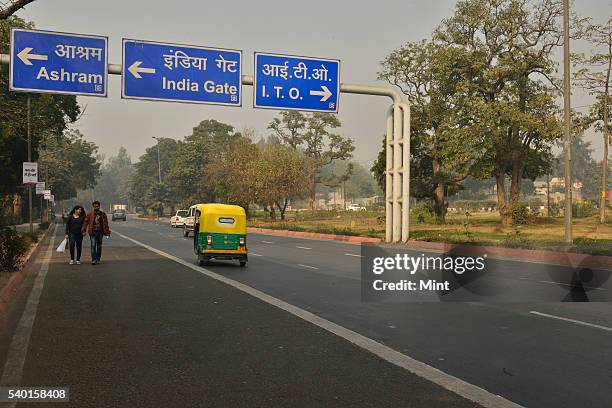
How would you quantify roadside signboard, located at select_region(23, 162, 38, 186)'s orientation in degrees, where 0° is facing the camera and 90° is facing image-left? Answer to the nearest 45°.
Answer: approximately 0°

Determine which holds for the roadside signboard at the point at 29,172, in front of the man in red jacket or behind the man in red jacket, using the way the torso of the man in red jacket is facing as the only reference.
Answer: behind

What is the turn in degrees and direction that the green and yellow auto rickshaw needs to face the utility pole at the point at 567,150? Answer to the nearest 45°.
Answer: approximately 90° to its right

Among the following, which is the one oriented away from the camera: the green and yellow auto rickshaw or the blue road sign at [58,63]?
the green and yellow auto rickshaw

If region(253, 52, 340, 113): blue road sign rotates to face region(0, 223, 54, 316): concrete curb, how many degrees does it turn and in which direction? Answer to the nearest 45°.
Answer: approximately 45° to its right

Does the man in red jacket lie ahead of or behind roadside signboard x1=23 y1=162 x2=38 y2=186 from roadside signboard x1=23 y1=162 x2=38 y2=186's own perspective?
ahead

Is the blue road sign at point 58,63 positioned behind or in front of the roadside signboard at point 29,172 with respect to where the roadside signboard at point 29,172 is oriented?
in front

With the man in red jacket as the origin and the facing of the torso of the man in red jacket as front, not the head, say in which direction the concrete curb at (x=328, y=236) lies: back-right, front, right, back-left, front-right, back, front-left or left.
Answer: back-left

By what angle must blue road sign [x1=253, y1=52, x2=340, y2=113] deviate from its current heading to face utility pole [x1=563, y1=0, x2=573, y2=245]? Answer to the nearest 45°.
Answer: approximately 90° to its left

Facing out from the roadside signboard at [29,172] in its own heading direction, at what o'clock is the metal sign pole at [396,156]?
The metal sign pole is roughly at 11 o'clock from the roadside signboard.

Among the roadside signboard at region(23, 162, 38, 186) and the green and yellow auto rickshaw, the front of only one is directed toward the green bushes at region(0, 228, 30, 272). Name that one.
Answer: the roadside signboard

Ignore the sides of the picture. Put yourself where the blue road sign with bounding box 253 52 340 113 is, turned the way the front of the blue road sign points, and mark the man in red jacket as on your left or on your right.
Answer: on your right

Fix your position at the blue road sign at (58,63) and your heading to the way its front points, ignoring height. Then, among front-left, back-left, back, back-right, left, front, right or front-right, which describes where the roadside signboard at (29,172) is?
back
